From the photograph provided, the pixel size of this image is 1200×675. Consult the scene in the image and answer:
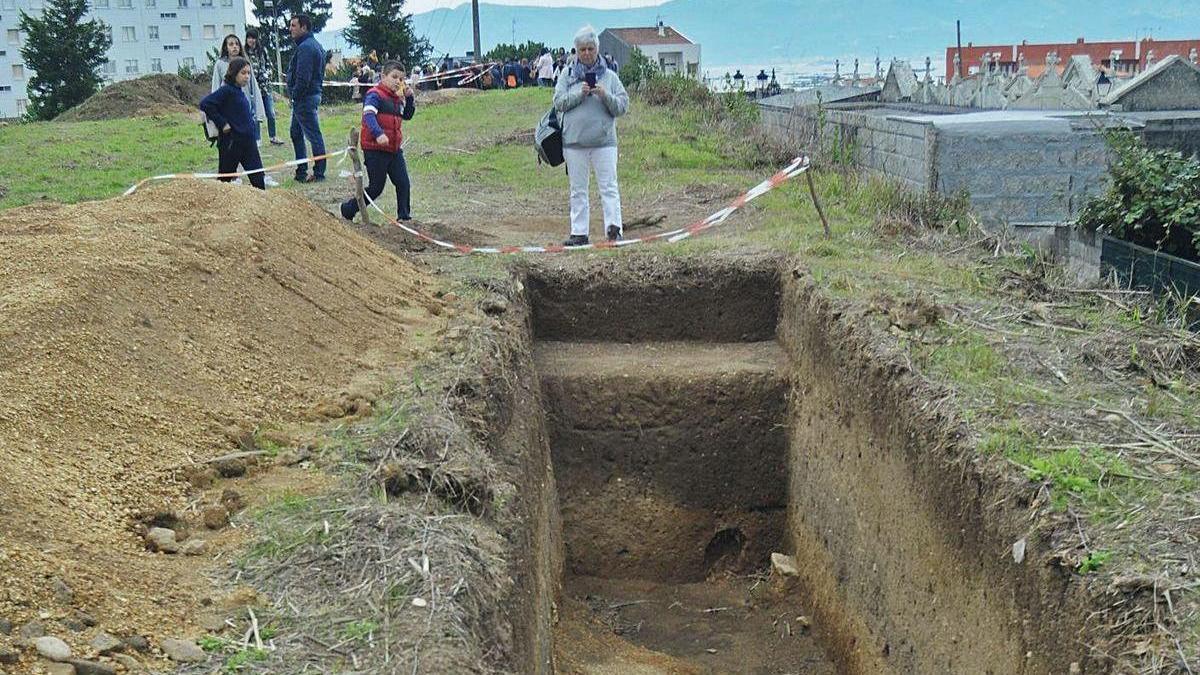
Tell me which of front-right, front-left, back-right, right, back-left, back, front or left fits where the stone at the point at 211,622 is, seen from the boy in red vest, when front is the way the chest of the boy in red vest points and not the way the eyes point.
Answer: front-right

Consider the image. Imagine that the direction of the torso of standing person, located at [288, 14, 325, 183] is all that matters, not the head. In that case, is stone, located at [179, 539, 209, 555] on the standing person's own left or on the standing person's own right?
on the standing person's own left

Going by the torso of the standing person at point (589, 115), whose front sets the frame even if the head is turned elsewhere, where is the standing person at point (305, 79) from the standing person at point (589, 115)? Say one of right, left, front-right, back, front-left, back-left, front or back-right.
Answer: back-right

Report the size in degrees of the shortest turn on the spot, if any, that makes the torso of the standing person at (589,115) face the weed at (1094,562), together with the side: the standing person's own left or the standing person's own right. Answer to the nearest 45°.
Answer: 0° — they already face it

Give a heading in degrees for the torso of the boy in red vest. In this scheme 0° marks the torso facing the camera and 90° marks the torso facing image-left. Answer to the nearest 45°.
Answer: approximately 315°

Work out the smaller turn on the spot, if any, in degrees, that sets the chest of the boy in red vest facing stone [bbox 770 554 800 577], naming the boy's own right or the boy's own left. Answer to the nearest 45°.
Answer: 0° — they already face it

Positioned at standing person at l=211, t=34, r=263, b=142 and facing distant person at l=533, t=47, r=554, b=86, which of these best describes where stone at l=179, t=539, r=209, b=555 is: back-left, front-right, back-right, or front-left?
back-right

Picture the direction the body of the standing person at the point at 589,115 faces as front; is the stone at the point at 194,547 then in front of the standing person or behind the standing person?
in front

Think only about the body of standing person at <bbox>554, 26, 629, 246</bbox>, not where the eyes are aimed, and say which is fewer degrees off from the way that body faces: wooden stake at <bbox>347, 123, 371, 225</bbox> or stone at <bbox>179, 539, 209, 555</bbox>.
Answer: the stone
